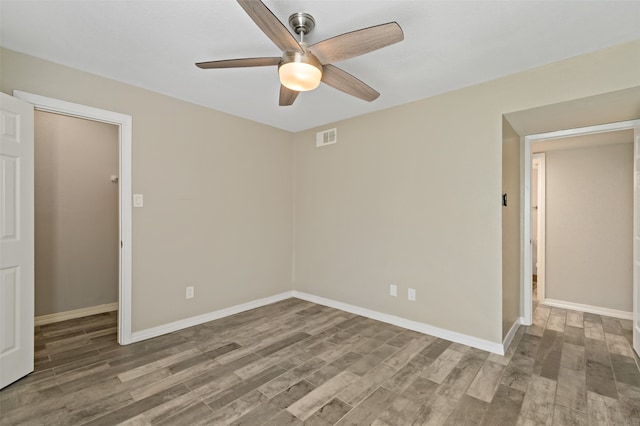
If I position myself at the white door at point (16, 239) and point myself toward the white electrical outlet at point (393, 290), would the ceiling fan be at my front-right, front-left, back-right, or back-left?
front-right

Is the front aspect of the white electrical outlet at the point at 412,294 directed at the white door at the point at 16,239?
yes

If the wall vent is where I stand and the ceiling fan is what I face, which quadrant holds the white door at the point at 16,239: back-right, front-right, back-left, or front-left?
front-right

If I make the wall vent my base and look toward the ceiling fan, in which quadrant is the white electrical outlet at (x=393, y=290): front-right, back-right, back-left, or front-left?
front-left

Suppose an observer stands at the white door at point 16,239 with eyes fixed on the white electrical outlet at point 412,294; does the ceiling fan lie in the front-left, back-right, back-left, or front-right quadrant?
front-right

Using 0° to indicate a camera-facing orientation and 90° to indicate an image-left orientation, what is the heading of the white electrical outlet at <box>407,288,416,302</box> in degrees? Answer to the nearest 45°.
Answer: approximately 45°
